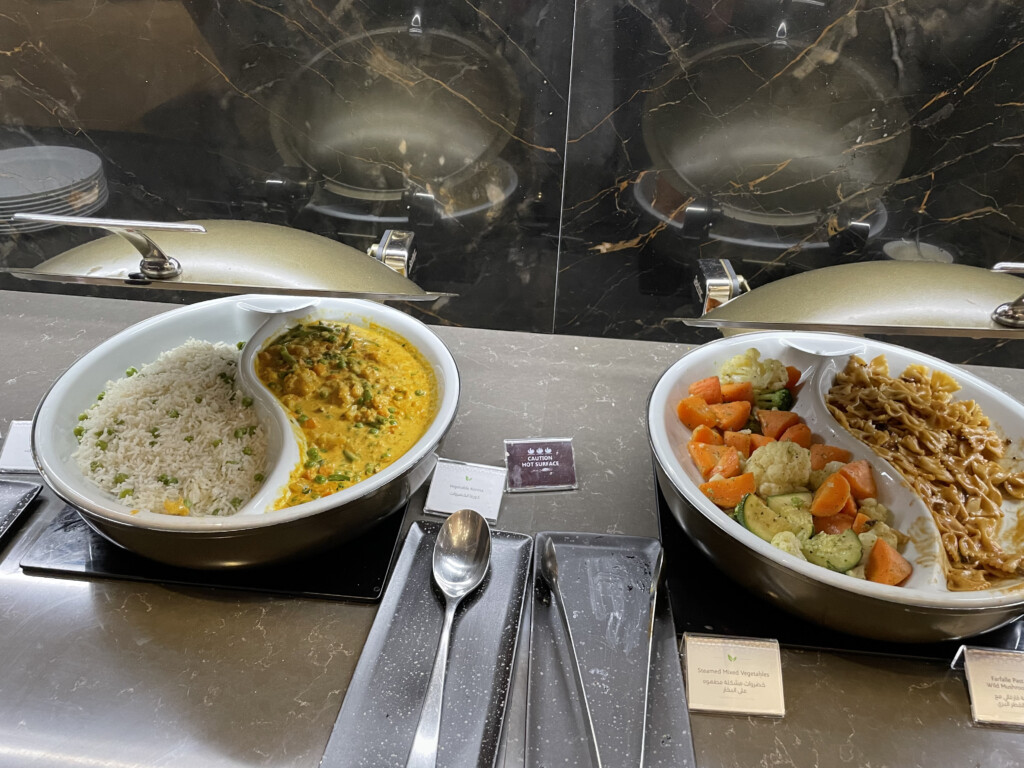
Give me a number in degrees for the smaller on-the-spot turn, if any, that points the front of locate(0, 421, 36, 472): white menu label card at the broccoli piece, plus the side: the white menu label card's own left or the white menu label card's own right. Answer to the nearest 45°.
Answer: approximately 45° to the white menu label card's own left

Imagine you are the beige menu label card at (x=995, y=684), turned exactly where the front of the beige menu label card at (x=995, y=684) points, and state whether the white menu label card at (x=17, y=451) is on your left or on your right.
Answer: on your right

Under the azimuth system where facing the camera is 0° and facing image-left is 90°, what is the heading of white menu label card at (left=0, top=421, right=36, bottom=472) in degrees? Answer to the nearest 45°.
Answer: approximately 0°

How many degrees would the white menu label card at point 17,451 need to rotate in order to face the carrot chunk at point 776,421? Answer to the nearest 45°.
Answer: approximately 45° to its left

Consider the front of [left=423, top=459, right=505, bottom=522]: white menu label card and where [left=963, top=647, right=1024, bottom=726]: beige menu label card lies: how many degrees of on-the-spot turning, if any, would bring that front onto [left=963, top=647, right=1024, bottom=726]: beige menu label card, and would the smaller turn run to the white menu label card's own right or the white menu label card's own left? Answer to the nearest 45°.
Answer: approximately 45° to the white menu label card's own left

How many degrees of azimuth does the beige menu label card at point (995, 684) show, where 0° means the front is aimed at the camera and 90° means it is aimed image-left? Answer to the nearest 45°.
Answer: approximately 0°
